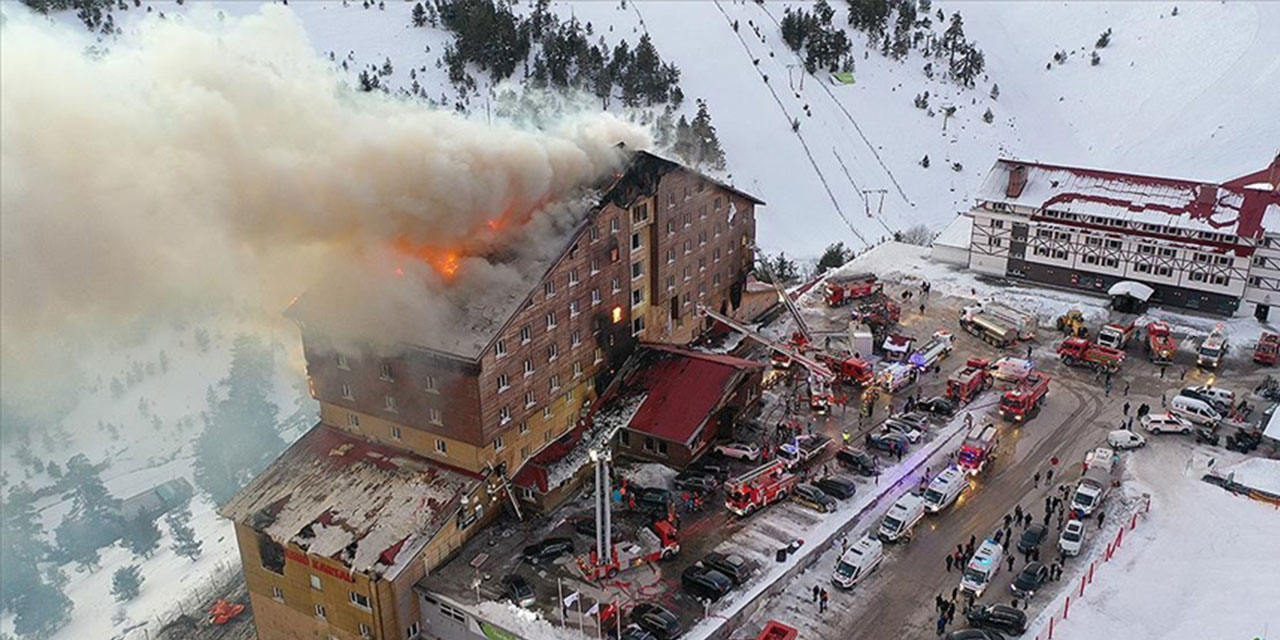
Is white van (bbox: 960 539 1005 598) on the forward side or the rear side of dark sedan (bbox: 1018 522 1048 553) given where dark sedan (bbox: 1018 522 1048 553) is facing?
on the forward side

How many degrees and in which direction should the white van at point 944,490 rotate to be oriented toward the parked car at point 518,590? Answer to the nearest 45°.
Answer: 0° — it already faces it

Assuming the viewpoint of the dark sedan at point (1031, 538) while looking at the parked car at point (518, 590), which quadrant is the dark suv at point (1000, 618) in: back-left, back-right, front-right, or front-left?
front-left

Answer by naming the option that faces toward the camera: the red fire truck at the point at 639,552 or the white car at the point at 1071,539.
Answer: the white car

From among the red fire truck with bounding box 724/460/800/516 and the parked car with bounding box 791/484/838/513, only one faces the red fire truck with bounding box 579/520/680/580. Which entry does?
the red fire truck with bounding box 724/460/800/516

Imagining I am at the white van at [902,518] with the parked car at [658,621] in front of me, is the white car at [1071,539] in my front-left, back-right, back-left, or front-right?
back-left

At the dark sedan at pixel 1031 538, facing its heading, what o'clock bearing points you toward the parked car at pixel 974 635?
The parked car is roughly at 11 o'clock from the dark sedan.

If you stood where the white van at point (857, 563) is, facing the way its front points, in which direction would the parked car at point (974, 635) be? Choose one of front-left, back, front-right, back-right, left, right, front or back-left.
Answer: left

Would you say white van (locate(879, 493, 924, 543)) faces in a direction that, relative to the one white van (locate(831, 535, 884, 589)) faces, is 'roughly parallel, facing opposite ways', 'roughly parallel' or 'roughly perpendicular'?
roughly parallel

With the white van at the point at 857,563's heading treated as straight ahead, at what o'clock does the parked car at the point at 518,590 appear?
The parked car is roughly at 1 o'clock from the white van.

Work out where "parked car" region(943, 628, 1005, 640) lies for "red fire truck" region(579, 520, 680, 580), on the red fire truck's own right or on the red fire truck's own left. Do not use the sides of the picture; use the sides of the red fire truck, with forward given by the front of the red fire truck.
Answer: on the red fire truck's own right

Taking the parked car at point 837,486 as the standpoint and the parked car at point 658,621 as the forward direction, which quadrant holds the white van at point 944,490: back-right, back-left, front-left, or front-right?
back-left

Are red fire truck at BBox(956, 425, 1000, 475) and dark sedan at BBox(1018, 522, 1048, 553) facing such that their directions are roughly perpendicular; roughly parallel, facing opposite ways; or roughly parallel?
roughly parallel

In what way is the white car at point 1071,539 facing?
toward the camera

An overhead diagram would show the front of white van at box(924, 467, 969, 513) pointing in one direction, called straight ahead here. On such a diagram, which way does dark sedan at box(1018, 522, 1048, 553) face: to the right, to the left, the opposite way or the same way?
the same way

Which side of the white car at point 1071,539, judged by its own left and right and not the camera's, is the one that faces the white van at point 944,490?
right

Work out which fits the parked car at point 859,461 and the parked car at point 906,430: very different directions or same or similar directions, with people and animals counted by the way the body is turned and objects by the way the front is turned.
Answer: same or similar directions

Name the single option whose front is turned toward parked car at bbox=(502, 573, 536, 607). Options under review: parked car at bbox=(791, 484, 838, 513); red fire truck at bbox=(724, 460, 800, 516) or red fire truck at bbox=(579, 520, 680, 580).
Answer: red fire truck at bbox=(724, 460, 800, 516)

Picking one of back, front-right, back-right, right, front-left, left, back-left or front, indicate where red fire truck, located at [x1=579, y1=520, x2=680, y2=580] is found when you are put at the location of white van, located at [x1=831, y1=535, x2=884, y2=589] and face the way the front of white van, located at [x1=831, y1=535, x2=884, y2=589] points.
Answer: front-right

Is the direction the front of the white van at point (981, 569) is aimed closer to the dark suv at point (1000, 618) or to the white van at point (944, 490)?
the dark suv
